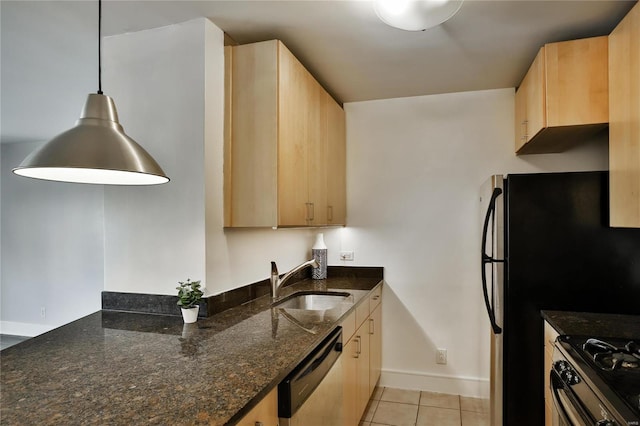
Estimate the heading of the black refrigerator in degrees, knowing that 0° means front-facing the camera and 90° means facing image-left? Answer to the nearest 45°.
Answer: approximately 90°

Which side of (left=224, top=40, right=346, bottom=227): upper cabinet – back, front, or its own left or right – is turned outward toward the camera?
right

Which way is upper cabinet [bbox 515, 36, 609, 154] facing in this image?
to the viewer's left

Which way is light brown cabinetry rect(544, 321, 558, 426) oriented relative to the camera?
to the viewer's left

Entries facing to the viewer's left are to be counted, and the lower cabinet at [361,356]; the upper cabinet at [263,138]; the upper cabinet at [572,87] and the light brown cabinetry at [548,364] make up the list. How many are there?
2

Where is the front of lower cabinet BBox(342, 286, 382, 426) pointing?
to the viewer's right

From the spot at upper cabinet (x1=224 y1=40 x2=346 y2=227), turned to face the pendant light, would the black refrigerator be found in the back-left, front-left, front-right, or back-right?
back-left
